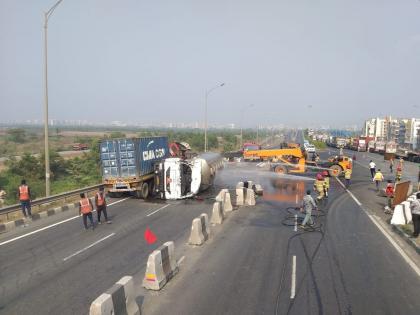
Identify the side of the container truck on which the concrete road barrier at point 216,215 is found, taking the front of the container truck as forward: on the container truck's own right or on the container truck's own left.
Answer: on the container truck's own right

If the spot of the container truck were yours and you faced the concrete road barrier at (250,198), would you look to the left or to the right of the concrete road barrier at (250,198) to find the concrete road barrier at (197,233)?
right

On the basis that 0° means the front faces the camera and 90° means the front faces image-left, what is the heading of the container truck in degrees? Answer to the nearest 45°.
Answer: approximately 225°

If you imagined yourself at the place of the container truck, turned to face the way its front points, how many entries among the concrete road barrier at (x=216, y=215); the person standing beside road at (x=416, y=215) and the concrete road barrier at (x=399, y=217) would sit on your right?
3

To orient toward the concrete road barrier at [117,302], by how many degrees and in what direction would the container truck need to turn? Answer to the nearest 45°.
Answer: approximately 135° to its right

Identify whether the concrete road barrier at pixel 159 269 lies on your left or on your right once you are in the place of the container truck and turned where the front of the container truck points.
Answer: on your right

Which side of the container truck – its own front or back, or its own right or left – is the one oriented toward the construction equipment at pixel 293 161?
right

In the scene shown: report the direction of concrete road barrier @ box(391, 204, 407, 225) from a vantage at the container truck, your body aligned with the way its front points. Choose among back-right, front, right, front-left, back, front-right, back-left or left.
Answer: right

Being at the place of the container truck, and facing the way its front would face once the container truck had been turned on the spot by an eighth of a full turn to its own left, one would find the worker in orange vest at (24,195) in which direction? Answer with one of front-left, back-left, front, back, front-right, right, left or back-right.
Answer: back-left

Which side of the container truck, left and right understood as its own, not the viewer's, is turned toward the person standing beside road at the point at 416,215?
right

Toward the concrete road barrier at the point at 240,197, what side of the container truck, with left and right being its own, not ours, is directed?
right

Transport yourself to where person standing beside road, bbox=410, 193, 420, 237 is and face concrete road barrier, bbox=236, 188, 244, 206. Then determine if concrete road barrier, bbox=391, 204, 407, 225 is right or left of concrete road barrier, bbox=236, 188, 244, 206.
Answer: right
